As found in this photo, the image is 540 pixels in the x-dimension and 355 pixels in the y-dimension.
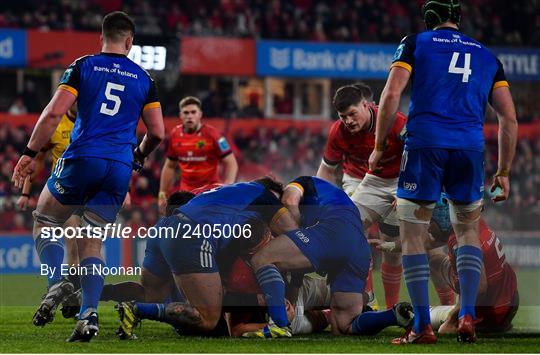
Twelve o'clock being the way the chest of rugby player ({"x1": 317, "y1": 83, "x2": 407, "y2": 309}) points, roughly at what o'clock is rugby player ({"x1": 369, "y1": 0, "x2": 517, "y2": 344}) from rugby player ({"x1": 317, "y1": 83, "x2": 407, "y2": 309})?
rugby player ({"x1": 369, "y1": 0, "x2": 517, "y2": 344}) is roughly at 10 o'clock from rugby player ({"x1": 317, "y1": 83, "x2": 407, "y2": 309}).

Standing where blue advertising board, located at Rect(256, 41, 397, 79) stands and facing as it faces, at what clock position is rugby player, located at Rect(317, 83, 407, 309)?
The rugby player is roughly at 12 o'clock from the blue advertising board.

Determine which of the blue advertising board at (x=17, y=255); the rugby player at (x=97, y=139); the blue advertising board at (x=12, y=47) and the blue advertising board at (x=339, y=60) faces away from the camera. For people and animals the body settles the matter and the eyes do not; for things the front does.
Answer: the rugby player

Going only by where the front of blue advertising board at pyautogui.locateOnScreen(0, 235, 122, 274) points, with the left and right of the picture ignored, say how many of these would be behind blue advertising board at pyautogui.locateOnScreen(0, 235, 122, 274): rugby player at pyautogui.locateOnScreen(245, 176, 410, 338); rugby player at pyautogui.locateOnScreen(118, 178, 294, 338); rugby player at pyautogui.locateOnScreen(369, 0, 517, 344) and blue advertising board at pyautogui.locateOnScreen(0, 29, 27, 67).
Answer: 1

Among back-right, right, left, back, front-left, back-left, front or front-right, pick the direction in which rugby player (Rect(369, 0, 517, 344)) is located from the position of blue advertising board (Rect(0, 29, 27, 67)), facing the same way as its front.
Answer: front

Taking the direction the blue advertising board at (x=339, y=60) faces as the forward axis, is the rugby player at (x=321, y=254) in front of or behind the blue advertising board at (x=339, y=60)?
in front

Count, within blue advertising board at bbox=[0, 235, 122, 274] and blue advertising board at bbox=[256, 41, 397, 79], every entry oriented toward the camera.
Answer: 2

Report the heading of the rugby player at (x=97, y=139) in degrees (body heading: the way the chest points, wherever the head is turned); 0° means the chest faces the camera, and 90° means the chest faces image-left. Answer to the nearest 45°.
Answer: approximately 180°

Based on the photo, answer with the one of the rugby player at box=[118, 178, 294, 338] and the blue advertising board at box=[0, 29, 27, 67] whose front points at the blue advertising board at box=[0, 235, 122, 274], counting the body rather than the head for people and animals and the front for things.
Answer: the blue advertising board at box=[0, 29, 27, 67]

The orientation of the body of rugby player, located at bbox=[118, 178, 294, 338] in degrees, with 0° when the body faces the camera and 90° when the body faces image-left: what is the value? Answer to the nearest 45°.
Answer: approximately 270°

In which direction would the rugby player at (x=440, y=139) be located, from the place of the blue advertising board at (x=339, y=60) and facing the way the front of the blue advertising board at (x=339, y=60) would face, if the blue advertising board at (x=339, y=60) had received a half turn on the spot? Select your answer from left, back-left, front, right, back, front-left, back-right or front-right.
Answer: back

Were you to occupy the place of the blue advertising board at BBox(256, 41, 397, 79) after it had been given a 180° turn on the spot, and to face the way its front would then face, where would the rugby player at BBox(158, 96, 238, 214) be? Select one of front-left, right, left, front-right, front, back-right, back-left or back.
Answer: back

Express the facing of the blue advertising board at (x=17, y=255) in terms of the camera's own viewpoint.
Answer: facing the viewer

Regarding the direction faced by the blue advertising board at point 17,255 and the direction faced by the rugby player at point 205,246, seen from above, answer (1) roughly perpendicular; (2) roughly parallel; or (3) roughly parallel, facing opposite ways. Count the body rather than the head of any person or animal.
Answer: roughly perpendicular

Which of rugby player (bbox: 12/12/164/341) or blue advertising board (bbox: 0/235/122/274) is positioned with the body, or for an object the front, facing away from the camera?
the rugby player
